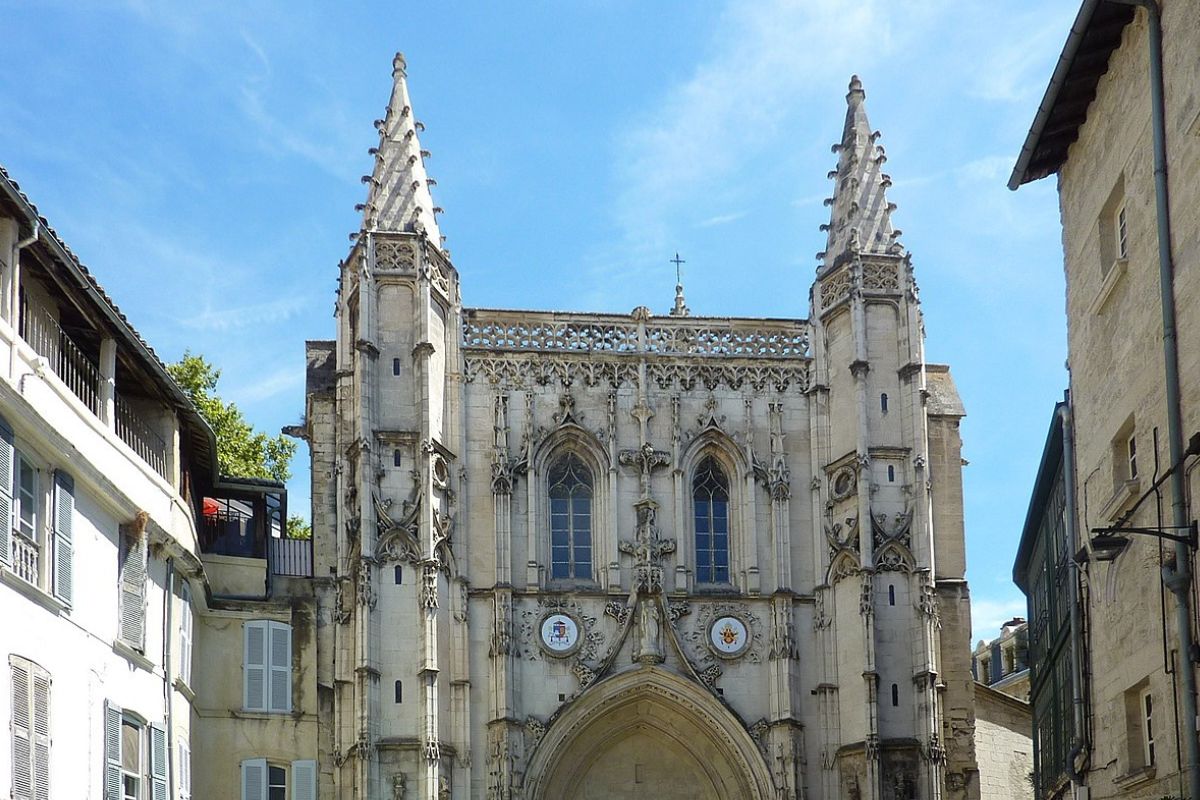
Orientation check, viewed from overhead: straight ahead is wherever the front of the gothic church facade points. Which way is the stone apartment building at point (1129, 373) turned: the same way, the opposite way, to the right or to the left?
to the right

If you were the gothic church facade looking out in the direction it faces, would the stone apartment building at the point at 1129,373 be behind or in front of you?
in front

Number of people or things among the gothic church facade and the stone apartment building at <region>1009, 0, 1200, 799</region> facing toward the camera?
1

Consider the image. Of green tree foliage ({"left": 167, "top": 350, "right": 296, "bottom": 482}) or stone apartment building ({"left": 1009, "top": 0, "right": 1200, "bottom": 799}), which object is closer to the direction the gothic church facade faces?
the stone apartment building

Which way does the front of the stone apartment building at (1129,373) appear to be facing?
to the viewer's left

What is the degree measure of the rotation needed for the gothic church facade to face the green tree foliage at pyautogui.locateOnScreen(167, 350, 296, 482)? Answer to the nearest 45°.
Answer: approximately 135° to its right

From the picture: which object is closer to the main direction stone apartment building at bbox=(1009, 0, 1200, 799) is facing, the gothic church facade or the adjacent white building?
the adjacent white building

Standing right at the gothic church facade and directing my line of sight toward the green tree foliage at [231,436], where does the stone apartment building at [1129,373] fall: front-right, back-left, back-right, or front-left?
back-left
